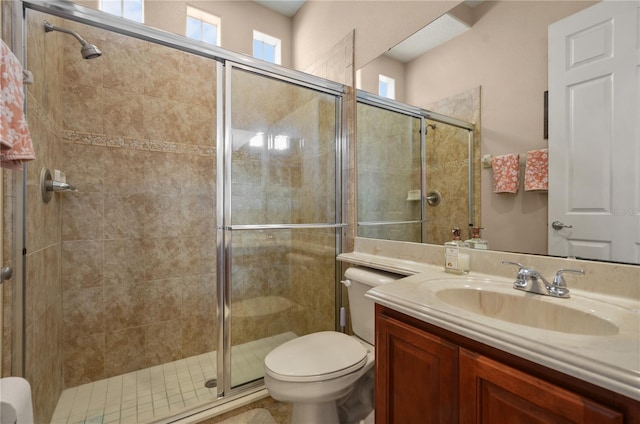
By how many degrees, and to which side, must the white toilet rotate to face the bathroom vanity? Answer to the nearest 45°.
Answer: approximately 90° to its left

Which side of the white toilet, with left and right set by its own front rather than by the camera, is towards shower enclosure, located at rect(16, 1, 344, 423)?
right

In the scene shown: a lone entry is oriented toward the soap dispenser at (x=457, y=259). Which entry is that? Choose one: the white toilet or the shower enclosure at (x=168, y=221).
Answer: the shower enclosure

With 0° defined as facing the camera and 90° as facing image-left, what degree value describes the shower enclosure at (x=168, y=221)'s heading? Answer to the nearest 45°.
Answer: approximately 315°

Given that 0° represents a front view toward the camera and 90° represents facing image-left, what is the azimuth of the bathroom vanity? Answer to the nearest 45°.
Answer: approximately 45°

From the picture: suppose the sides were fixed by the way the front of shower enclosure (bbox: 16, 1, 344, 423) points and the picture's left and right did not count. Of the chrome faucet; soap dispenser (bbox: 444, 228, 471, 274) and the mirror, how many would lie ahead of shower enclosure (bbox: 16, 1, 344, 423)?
3

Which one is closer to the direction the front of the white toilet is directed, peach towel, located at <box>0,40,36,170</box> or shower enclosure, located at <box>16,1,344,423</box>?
the peach towel
